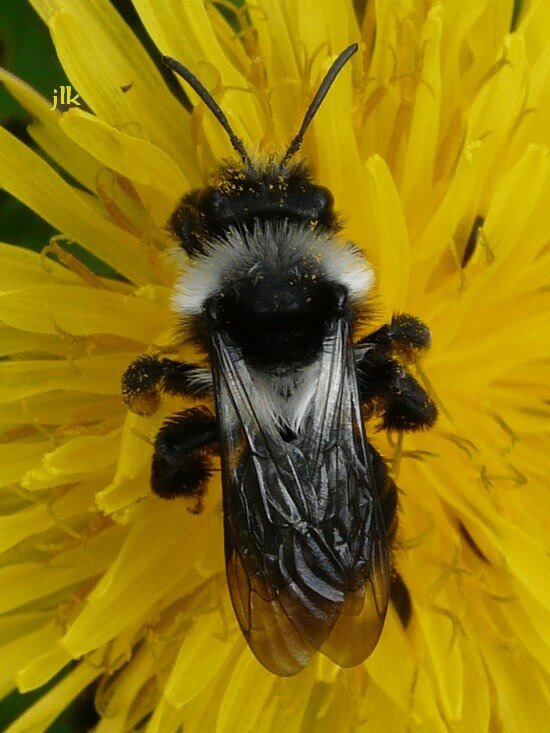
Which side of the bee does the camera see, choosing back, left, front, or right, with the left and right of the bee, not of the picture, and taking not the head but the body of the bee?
back
